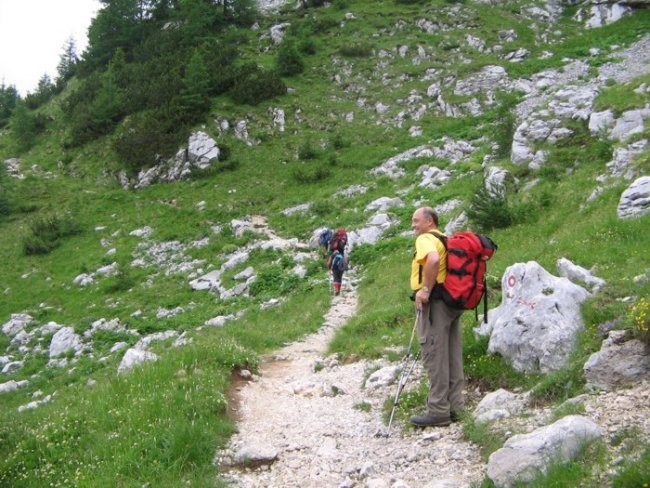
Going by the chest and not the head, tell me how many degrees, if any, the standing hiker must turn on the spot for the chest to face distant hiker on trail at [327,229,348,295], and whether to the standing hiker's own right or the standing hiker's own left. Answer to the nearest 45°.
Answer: approximately 90° to the standing hiker's own right

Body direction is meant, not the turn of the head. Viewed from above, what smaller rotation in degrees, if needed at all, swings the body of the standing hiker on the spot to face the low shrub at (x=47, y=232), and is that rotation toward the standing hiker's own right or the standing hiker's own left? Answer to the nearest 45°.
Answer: approximately 45° to the standing hiker's own right

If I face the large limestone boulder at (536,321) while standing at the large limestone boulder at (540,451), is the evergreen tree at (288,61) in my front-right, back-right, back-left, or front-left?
front-left

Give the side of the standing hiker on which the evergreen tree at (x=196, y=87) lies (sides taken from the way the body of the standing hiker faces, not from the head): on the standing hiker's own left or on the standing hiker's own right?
on the standing hiker's own right

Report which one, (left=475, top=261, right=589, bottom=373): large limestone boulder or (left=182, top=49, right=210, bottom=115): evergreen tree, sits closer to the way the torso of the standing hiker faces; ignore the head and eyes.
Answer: the evergreen tree

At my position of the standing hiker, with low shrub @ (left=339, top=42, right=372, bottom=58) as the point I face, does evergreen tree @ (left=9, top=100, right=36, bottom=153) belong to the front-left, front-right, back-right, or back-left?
front-left

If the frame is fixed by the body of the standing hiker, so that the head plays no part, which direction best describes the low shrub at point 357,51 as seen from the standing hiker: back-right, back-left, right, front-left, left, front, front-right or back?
right

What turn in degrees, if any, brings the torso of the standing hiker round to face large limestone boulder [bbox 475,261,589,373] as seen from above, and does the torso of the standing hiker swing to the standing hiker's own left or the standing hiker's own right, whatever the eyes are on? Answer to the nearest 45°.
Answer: approximately 135° to the standing hiker's own right

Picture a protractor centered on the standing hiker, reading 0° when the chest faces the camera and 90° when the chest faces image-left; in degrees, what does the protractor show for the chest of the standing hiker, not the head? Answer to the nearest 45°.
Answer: approximately 90°

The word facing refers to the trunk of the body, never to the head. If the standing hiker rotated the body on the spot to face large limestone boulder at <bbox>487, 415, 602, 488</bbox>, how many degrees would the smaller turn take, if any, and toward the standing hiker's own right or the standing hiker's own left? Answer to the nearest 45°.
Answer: approximately 90° to the standing hiker's own left
